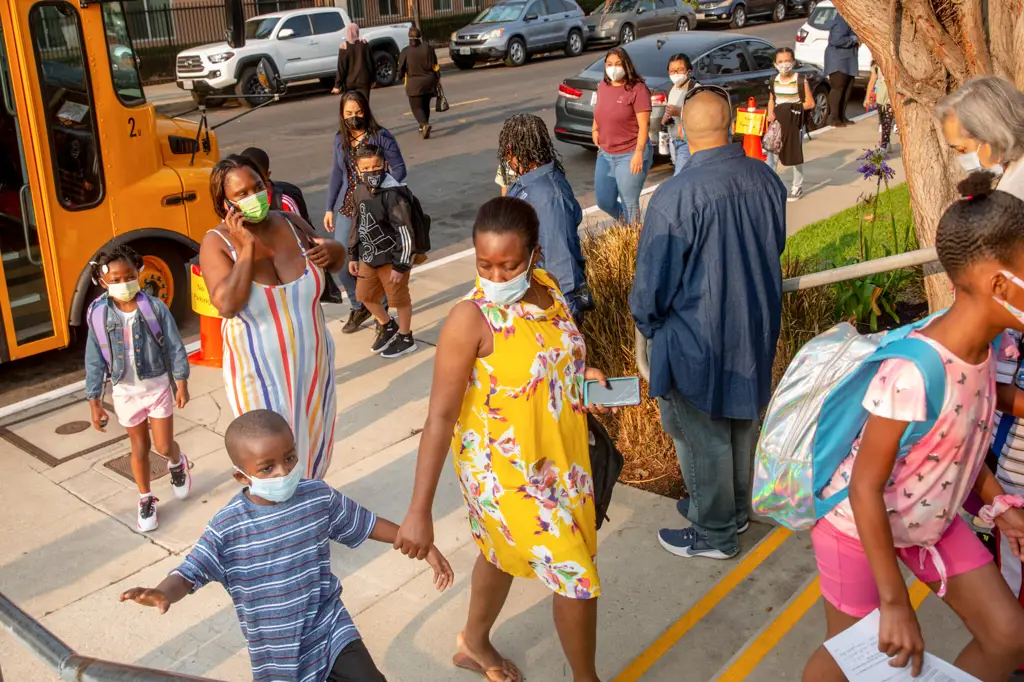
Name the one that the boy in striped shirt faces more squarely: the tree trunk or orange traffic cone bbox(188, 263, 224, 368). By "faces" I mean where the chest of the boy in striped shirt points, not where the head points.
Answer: the tree trunk

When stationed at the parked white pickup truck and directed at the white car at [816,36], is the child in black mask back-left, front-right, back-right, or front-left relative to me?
front-right

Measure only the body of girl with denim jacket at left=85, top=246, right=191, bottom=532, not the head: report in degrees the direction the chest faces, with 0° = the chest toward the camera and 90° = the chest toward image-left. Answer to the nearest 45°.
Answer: approximately 0°

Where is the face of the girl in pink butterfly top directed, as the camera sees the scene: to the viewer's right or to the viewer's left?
to the viewer's right

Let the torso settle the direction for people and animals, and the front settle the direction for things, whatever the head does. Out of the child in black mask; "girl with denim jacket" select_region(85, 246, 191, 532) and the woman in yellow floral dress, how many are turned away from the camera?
0

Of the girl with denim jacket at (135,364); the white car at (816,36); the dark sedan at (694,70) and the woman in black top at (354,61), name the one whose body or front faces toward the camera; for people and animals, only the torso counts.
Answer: the girl with denim jacket

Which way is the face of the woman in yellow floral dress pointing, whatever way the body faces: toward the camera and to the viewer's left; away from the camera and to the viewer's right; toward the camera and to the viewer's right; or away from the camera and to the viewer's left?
toward the camera and to the viewer's left

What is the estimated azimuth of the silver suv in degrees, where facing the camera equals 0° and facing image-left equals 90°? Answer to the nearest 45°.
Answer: approximately 45°

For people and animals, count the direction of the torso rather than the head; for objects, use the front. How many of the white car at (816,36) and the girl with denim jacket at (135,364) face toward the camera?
1

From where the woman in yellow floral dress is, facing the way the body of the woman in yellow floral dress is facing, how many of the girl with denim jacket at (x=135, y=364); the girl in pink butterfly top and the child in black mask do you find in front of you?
1
